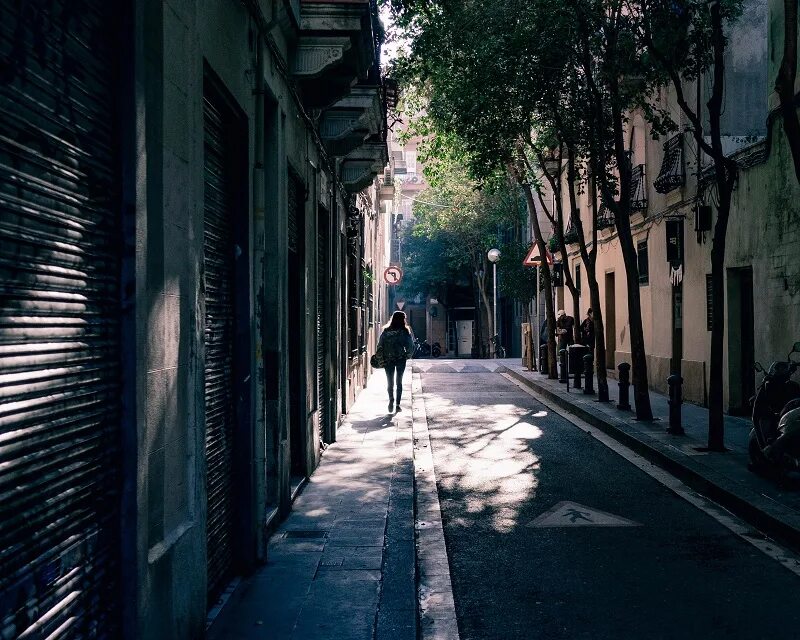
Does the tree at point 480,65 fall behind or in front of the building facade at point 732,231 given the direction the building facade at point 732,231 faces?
in front

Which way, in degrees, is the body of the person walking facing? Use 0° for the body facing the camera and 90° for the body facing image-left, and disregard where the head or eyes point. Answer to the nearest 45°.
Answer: approximately 180°

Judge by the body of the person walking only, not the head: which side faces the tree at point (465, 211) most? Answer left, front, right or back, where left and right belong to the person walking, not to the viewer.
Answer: front

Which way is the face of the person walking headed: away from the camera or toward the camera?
away from the camera

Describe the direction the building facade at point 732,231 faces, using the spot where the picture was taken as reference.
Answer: facing to the left of the viewer

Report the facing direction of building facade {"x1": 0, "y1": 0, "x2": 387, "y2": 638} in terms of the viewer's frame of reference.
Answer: facing to the right of the viewer

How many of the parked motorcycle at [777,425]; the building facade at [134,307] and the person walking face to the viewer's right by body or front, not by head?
1

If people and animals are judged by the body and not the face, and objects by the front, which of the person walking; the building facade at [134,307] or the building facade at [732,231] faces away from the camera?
the person walking

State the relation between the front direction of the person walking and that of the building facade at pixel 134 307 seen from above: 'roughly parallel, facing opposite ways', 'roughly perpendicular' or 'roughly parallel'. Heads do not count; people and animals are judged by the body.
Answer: roughly perpendicular

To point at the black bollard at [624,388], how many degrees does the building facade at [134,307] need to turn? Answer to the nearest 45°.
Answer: approximately 45° to its left

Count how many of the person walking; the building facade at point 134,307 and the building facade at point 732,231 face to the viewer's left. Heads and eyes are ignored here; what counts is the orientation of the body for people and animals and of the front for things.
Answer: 1
